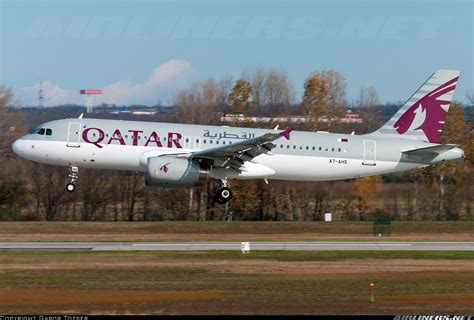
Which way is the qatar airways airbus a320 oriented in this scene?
to the viewer's left
